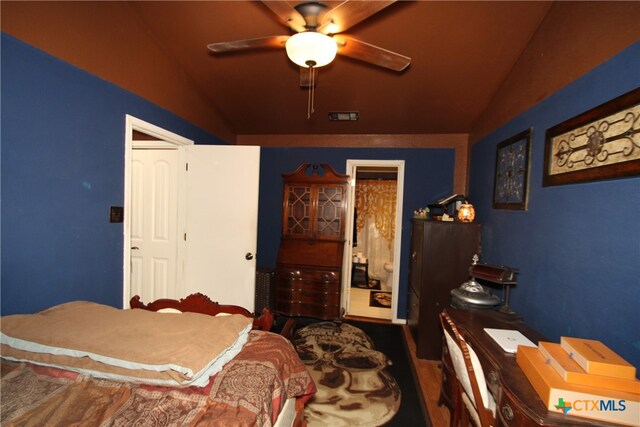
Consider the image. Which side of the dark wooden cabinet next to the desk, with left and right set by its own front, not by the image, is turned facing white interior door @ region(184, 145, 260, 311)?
front

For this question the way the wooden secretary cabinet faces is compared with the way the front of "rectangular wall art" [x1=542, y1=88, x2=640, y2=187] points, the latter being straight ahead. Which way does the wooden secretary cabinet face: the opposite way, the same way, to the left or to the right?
to the left

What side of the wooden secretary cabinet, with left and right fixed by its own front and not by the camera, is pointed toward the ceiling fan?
front

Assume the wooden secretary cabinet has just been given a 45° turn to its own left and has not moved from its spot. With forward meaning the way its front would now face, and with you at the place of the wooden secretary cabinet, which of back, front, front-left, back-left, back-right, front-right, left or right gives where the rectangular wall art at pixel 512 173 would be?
front

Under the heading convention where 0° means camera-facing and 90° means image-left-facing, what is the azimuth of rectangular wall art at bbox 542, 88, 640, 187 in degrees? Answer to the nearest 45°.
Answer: approximately 45°

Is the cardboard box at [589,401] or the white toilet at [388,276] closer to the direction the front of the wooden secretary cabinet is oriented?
the cardboard box

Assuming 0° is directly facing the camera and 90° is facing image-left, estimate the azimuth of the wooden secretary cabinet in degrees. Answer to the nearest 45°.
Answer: approximately 0°

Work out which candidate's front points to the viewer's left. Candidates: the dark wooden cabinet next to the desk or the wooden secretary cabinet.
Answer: the dark wooden cabinet next to the desk

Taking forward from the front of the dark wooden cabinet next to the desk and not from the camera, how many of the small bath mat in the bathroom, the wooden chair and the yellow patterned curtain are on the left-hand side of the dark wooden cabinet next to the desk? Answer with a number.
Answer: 1

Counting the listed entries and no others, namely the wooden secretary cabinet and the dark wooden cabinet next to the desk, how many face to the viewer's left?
1

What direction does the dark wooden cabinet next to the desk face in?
to the viewer's left
